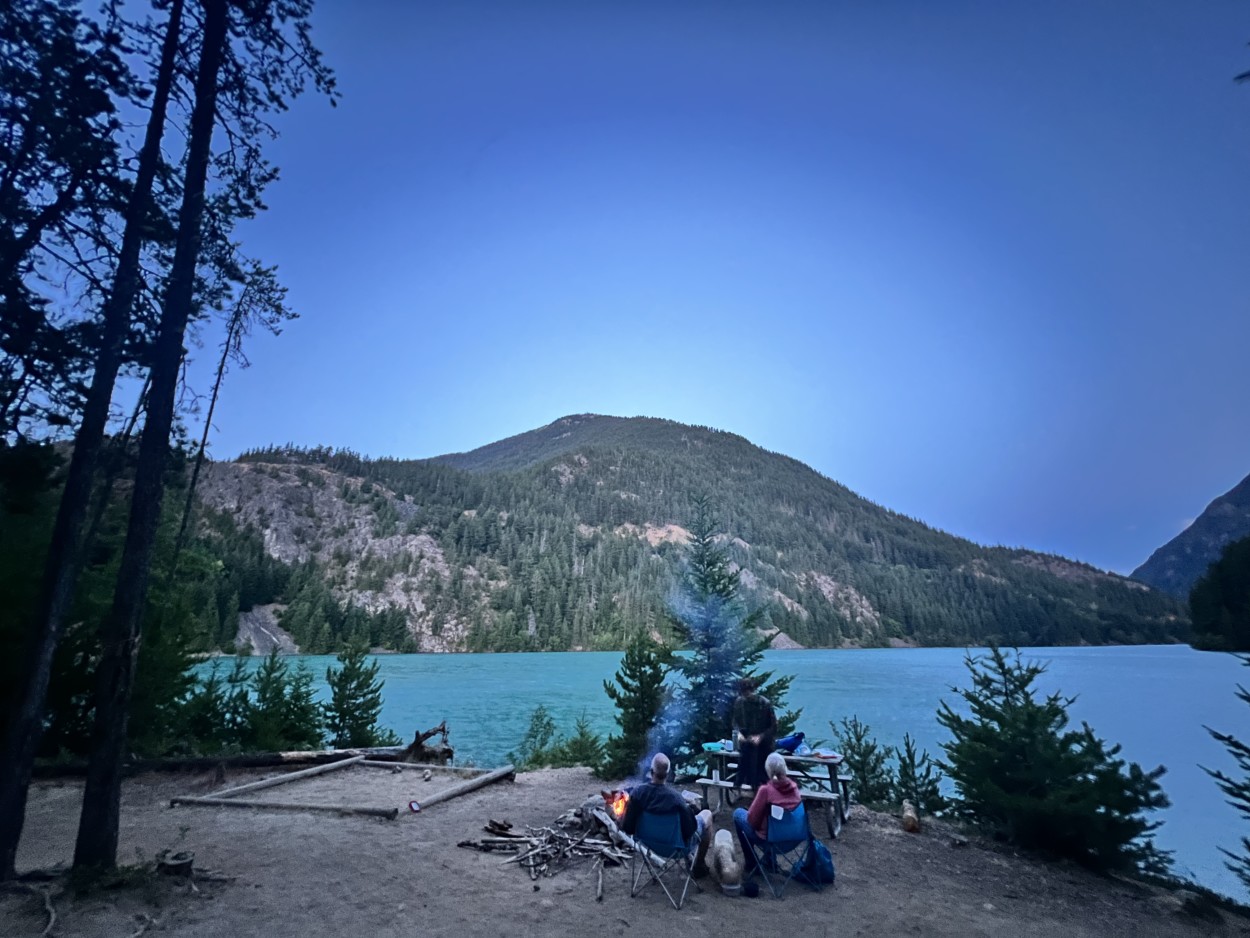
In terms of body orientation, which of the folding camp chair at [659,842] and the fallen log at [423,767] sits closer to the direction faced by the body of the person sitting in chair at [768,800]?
the fallen log

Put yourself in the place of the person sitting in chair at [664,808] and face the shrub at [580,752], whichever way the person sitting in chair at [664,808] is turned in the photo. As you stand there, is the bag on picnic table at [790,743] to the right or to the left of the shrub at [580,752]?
right

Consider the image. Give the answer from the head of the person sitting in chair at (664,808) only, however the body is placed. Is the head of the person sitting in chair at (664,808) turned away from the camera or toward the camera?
away from the camera

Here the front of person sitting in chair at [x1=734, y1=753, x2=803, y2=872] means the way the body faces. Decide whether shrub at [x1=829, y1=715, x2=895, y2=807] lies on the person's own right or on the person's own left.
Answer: on the person's own right

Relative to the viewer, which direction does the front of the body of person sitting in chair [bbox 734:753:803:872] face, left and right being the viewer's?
facing away from the viewer and to the left of the viewer

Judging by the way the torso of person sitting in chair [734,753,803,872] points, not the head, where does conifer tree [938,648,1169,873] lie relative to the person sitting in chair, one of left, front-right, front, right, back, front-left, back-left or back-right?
right

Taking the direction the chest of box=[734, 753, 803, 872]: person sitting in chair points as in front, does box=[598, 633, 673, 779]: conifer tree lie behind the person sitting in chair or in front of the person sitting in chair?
in front
